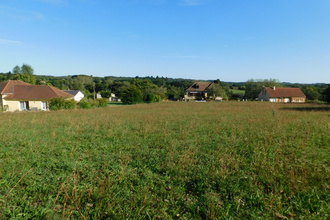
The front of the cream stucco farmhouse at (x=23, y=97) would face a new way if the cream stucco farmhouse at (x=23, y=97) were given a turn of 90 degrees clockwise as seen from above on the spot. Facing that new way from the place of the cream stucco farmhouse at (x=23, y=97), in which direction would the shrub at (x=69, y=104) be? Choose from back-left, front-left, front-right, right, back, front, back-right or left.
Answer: back-left

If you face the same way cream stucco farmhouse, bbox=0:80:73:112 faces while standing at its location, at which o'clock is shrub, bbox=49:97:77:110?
The shrub is roughly at 11 o'clock from the cream stucco farmhouse.

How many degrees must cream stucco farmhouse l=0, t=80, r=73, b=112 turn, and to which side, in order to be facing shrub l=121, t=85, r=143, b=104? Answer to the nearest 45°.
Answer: approximately 90° to its left

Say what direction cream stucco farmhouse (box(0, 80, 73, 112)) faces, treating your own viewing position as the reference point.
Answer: facing the viewer

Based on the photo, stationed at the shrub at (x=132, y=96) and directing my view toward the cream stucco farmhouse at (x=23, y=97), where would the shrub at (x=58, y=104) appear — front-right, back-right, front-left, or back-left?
front-left
